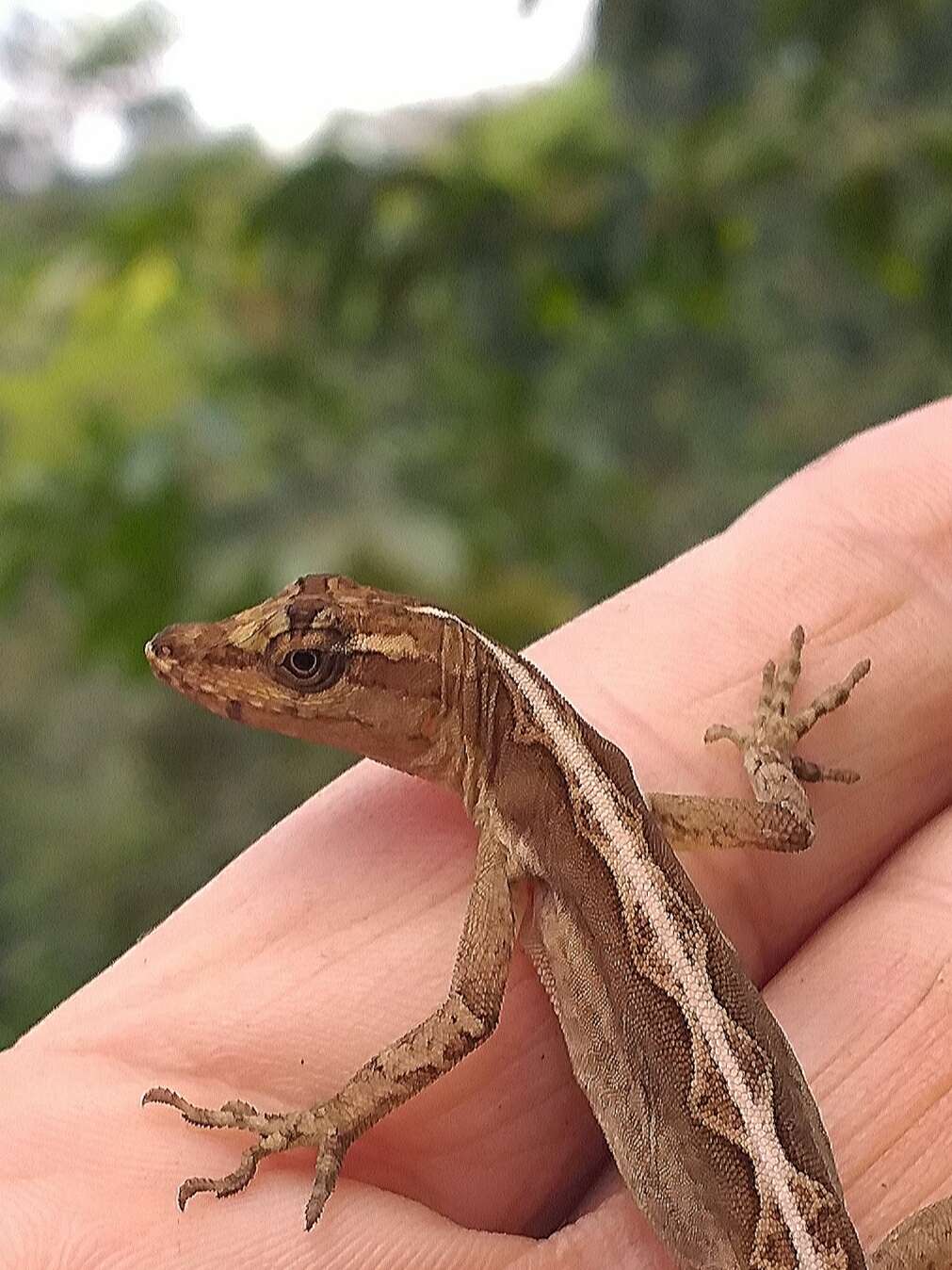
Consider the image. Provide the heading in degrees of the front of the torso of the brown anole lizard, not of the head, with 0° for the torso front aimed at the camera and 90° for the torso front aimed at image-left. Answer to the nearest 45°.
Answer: approximately 135°
